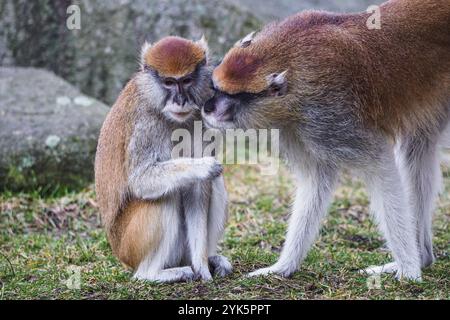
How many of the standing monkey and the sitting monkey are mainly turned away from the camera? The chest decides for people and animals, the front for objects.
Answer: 0

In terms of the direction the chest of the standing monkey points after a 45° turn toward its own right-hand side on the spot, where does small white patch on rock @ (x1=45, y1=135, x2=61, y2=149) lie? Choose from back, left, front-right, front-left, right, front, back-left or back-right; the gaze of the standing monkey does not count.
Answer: front-right

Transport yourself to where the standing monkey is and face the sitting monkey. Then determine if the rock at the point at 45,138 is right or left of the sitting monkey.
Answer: right

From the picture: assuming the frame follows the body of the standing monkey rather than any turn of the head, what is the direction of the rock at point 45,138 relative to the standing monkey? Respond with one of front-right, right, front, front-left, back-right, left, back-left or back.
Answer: right

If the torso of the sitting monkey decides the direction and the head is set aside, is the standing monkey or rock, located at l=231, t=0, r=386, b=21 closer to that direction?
the standing monkey

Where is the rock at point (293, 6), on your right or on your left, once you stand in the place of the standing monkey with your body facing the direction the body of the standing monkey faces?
on your right

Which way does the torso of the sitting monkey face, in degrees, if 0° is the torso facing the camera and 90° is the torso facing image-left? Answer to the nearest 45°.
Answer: approximately 315°

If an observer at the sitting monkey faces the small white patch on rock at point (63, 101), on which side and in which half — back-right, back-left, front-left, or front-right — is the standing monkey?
back-right

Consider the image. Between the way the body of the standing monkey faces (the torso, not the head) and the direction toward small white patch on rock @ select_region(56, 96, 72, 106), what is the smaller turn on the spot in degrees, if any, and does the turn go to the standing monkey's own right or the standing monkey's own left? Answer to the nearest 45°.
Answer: approximately 90° to the standing monkey's own right

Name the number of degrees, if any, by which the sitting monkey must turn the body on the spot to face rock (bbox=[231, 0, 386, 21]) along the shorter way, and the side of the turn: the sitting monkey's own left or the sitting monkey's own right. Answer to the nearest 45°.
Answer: approximately 135° to the sitting monkey's own left

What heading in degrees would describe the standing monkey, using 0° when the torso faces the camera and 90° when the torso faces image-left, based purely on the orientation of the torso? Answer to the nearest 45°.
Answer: approximately 45°

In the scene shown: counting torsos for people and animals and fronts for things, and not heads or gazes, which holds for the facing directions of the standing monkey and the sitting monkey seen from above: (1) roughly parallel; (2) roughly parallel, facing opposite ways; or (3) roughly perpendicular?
roughly perpendicular
